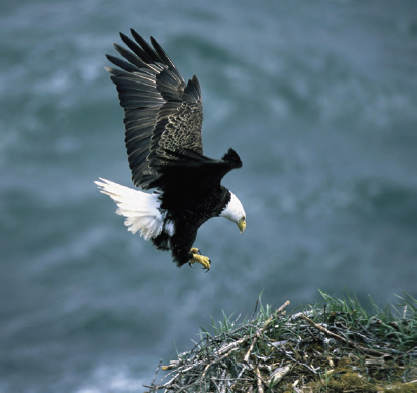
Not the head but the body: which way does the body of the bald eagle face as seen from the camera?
to the viewer's right
